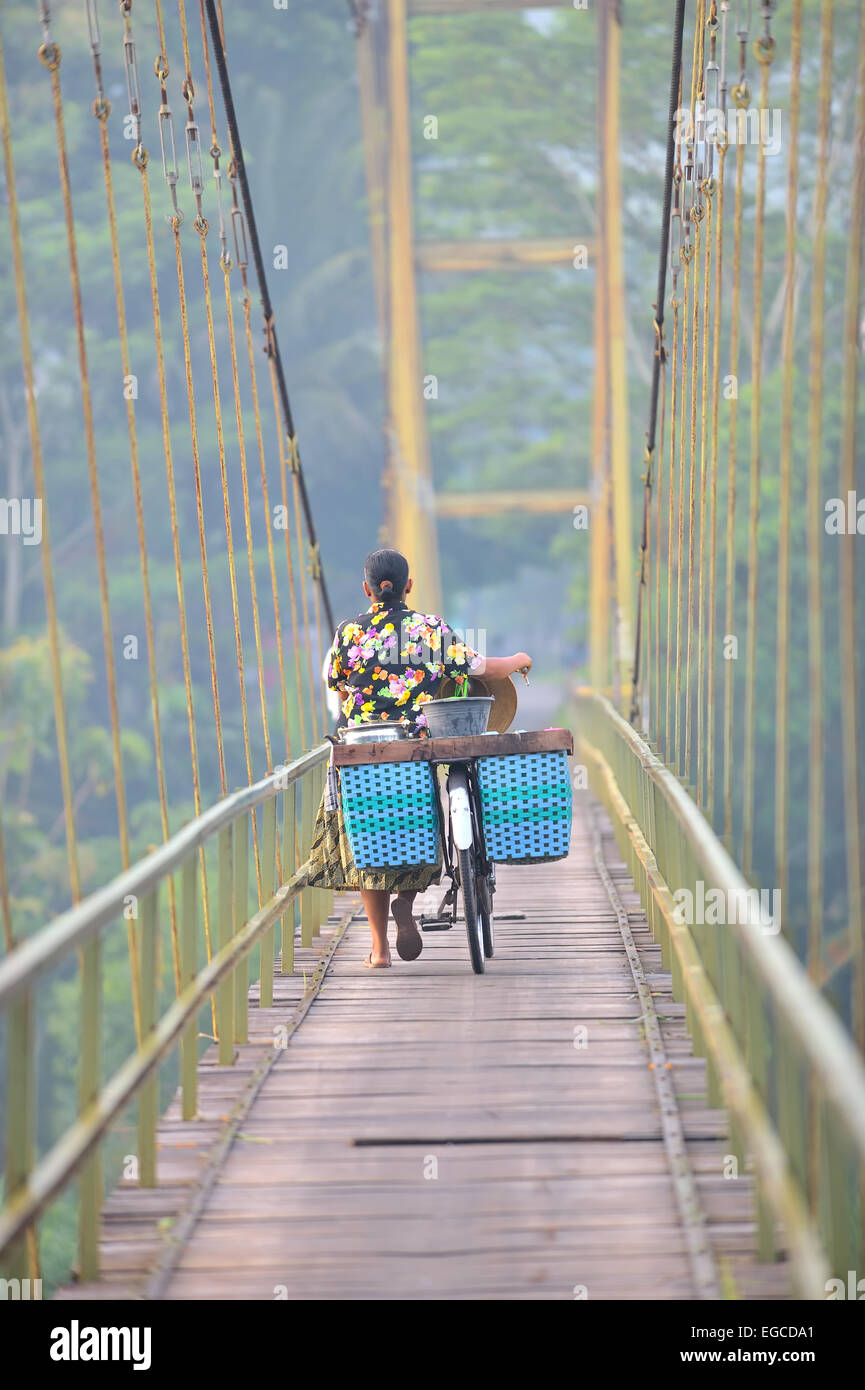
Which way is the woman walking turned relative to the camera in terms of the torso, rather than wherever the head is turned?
away from the camera

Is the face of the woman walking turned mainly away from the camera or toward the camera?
away from the camera

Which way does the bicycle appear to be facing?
away from the camera

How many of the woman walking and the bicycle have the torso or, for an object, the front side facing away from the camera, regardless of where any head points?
2
